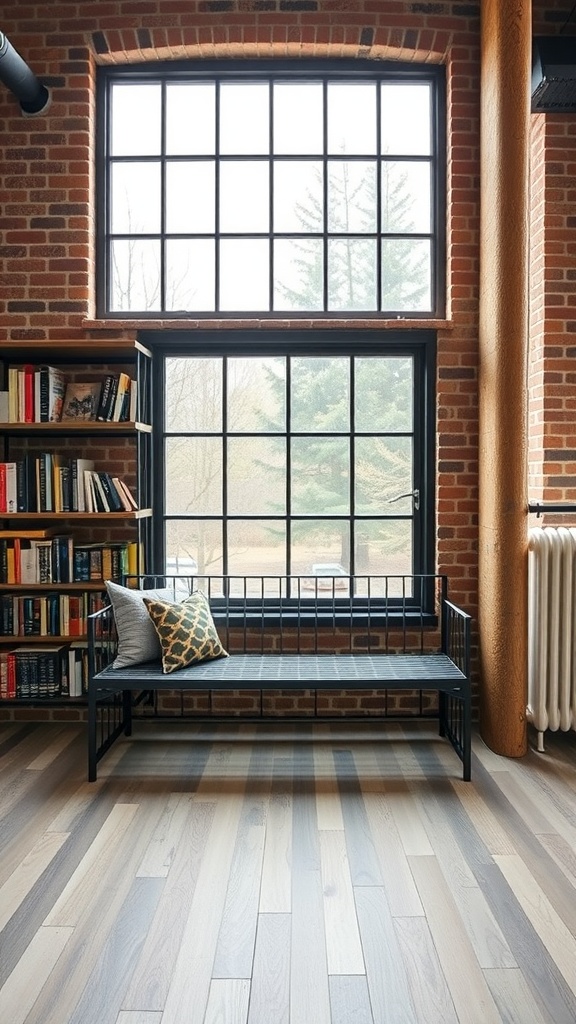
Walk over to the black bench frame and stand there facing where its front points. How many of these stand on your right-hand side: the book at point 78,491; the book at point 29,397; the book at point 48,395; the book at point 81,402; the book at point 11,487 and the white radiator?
5

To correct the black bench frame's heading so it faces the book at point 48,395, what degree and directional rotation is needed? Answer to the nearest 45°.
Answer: approximately 90° to its right

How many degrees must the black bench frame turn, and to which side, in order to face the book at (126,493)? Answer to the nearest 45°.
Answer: approximately 90° to its right

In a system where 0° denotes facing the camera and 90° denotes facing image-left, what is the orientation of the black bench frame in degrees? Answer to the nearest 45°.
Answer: approximately 0°

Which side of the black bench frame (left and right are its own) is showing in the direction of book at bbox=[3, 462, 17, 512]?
right

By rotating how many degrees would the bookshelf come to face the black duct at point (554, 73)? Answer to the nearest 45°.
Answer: approximately 90° to its left

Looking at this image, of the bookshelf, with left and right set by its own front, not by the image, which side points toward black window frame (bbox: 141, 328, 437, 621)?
left

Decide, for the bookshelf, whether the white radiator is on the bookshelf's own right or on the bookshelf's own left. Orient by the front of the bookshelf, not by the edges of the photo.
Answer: on the bookshelf's own left

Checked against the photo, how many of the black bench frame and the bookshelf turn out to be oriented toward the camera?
2
